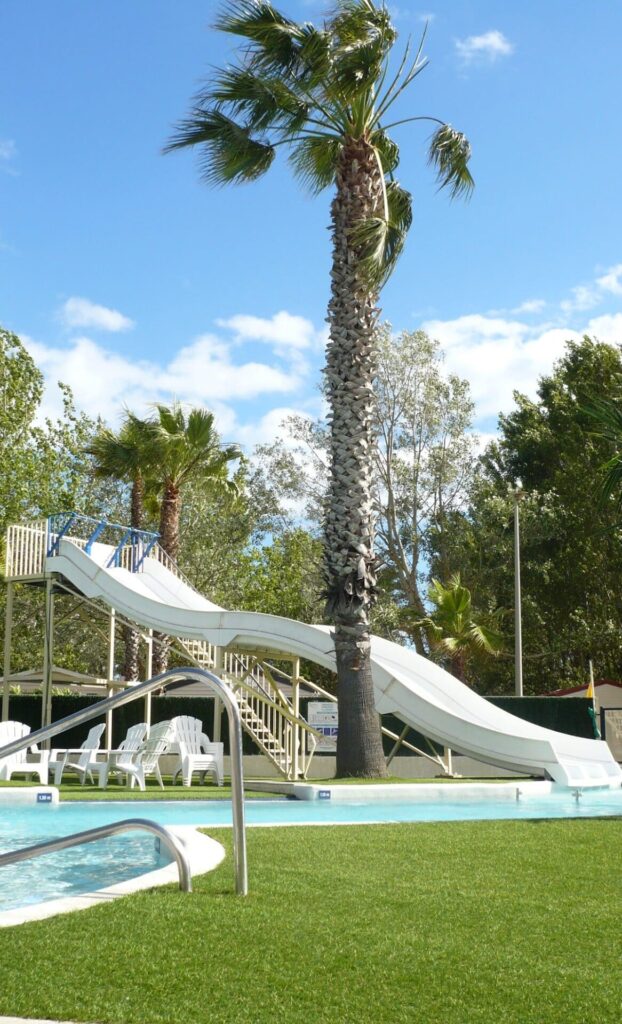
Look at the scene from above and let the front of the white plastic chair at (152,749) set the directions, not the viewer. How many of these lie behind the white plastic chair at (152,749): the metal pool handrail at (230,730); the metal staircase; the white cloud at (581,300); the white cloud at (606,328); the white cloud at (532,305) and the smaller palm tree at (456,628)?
5

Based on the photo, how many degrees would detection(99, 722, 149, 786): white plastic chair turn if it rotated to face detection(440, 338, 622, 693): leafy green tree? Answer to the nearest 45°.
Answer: approximately 180°

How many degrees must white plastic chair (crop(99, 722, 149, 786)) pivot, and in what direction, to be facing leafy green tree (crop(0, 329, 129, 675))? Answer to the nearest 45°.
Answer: approximately 135° to its right

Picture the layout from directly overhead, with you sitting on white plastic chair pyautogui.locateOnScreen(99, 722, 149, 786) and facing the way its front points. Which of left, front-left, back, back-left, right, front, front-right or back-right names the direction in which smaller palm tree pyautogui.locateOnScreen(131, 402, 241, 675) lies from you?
back-right

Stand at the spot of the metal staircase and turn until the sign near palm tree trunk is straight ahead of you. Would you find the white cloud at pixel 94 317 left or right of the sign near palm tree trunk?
left

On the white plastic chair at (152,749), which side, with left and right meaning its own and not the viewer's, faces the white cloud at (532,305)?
back

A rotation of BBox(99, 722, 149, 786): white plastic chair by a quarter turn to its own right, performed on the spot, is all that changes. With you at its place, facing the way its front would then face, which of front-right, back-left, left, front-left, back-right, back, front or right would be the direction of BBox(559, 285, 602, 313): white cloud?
right

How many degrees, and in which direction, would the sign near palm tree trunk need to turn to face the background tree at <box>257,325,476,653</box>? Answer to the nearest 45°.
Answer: approximately 180°

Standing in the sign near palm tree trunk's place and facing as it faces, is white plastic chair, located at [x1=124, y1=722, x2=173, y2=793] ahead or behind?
ahead

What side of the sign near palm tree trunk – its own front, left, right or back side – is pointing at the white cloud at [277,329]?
back

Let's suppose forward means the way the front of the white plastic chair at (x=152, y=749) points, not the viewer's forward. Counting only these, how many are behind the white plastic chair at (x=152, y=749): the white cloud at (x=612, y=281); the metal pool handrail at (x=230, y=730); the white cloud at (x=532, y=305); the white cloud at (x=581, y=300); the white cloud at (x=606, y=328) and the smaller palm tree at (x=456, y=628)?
5
